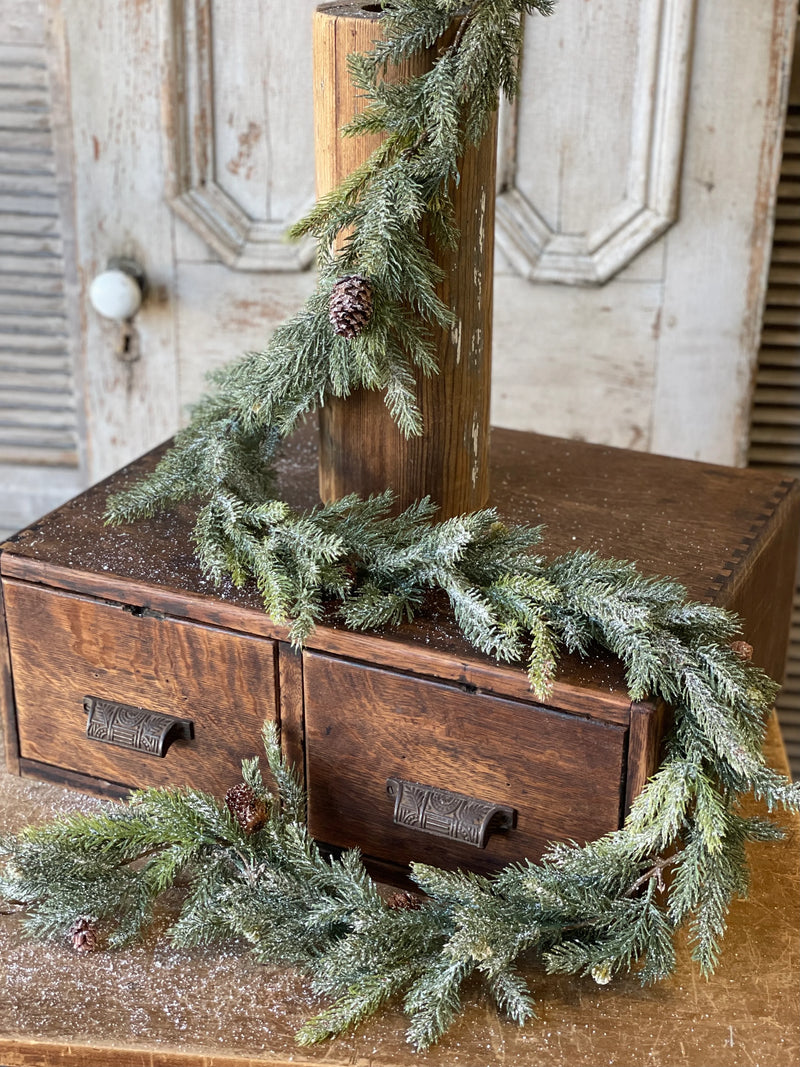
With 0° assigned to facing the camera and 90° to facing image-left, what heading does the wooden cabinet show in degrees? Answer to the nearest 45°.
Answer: approximately 45°

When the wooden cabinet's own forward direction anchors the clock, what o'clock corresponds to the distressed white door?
The distressed white door is roughly at 5 o'clock from the wooden cabinet.

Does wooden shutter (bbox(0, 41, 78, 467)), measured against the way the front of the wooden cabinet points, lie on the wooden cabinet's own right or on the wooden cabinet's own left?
on the wooden cabinet's own right

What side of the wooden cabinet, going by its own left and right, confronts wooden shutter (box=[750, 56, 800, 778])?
back
